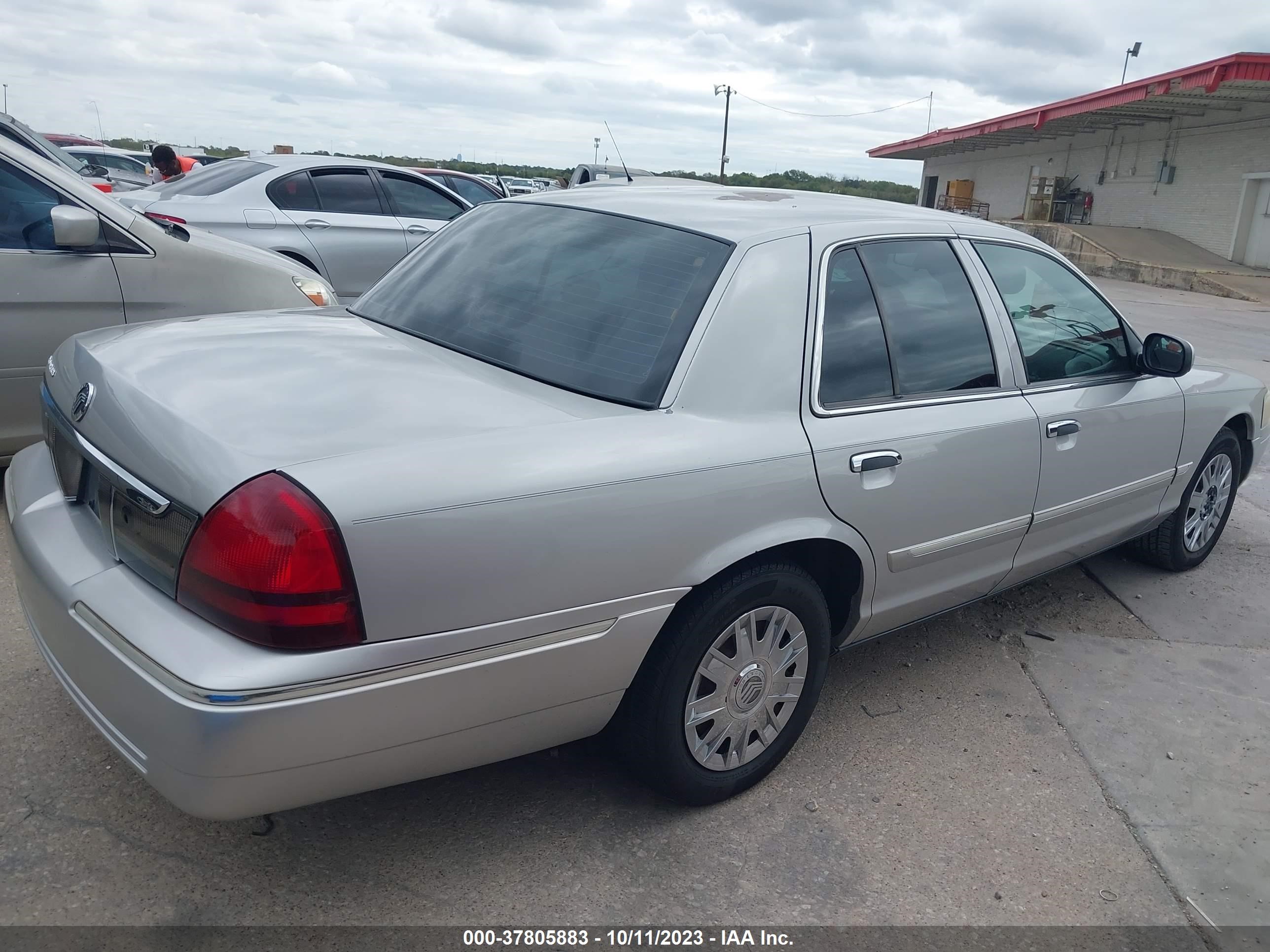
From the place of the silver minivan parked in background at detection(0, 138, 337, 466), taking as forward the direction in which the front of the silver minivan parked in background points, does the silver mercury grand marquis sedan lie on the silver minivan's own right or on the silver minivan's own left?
on the silver minivan's own right

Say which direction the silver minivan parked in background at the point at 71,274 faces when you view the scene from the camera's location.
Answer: facing to the right of the viewer

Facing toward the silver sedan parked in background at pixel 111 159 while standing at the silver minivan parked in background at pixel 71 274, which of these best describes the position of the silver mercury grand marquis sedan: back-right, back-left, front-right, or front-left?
back-right

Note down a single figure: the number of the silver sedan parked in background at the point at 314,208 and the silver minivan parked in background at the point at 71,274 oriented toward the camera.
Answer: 0

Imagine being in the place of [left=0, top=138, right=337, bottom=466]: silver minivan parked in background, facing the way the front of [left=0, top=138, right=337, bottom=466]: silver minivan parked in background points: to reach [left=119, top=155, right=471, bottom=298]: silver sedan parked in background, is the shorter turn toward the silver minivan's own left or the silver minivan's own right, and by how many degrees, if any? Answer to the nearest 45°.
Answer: approximately 90° to the silver minivan's own left

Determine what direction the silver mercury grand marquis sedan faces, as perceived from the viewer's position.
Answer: facing away from the viewer and to the right of the viewer

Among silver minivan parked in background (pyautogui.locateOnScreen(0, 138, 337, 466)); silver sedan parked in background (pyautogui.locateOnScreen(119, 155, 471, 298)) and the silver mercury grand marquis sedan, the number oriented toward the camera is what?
0

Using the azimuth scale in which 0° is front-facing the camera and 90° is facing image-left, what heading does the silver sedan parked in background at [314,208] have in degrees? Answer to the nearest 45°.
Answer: approximately 225°

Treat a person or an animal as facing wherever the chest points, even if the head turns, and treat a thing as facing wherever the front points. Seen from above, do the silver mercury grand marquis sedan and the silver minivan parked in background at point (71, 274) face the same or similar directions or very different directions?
same or similar directions
